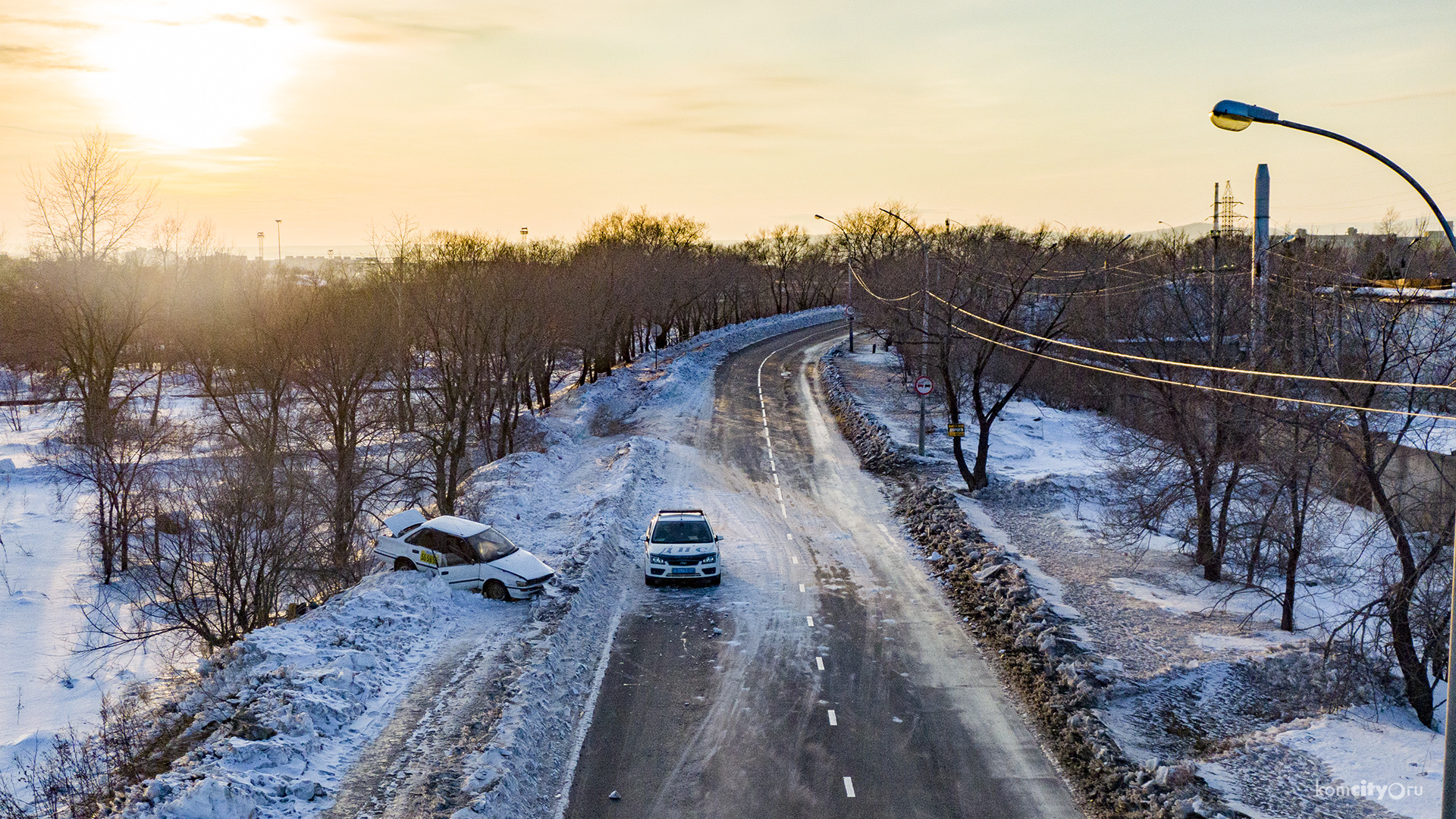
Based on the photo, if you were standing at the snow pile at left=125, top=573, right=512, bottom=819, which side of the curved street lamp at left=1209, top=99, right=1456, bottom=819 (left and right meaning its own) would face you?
front

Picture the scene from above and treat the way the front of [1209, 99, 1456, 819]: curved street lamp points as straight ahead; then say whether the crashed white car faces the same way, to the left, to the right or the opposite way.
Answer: the opposite way

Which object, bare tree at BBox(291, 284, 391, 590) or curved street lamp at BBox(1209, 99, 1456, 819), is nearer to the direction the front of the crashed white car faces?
the curved street lamp

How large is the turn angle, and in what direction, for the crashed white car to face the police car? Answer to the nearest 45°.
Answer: approximately 45° to its left

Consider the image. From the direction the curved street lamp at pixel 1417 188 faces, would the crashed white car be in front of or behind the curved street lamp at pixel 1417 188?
in front

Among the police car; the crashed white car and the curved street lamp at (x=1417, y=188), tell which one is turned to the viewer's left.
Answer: the curved street lamp

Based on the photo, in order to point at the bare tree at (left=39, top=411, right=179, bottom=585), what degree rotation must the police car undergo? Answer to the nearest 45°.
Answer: approximately 135° to its right

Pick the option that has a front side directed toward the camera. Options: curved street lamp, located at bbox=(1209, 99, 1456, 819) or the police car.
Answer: the police car

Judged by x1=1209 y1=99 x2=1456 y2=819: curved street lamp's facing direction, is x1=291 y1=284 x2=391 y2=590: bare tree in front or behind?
in front

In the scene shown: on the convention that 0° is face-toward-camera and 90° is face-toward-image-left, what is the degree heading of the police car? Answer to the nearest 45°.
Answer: approximately 0°

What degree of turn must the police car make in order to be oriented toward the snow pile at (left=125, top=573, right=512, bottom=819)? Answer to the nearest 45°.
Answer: approximately 45° to its right

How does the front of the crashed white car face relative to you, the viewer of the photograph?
facing the viewer and to the right of the viewer

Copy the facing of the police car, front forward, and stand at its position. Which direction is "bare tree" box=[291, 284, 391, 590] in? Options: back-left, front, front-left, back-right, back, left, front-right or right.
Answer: back-right

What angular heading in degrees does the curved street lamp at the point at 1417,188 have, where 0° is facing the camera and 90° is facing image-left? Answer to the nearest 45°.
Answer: approximately 90°

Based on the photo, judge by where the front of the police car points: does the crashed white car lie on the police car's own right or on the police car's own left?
on the police car's own right
